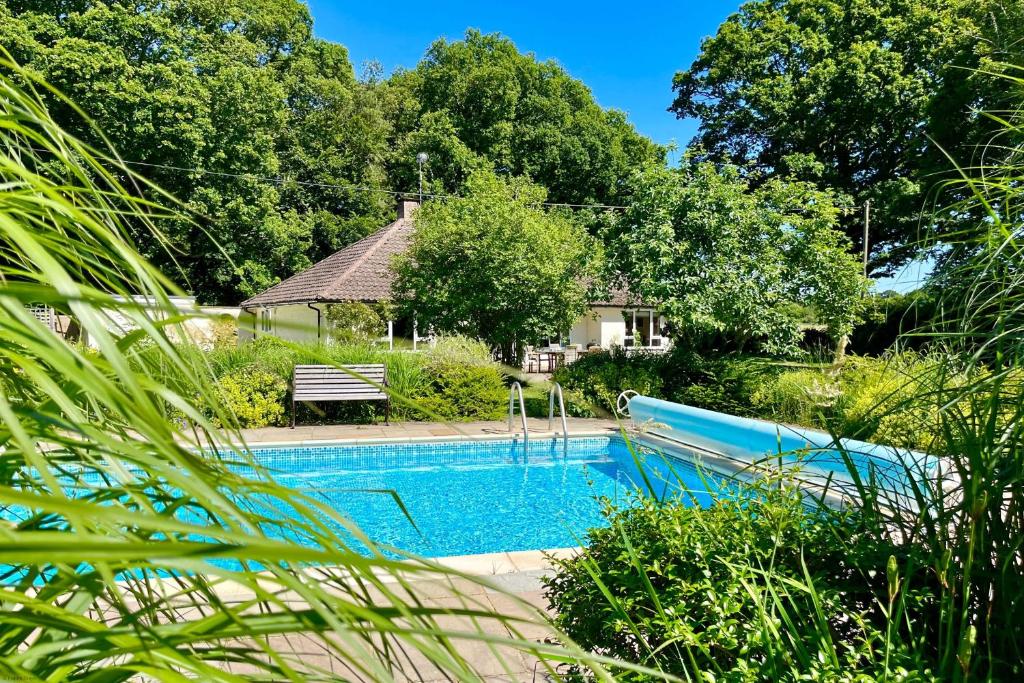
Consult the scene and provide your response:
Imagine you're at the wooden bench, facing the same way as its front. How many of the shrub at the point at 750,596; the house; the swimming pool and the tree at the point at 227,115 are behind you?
2

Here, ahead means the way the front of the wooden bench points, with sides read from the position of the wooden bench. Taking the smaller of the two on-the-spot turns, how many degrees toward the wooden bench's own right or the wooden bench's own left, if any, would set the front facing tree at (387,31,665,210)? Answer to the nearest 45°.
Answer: approximately 180°

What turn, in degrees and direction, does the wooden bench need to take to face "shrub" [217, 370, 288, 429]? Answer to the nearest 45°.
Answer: approximately 90° to its right

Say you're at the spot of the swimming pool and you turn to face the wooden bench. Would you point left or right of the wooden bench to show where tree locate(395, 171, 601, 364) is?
right

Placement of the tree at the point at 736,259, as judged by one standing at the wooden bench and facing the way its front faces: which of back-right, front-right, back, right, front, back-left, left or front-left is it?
left

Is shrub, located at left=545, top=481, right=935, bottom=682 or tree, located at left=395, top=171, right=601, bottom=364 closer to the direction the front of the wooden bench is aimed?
the shrub

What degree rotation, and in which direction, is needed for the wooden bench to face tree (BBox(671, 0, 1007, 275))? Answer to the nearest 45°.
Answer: approximately 135° to its left

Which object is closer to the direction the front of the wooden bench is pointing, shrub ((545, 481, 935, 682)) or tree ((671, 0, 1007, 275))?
the shrub

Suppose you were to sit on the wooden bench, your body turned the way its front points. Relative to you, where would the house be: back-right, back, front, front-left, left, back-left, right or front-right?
back

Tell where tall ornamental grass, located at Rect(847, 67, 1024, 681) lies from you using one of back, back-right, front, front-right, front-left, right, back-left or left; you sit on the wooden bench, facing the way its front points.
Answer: front

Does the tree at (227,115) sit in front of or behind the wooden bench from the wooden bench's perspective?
behind

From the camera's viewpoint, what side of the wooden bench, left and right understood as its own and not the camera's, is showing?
front

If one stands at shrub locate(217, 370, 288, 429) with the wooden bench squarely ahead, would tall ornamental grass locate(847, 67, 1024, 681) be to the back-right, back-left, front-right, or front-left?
front-right

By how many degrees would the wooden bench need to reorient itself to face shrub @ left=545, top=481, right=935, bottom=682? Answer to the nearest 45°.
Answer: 0° — it already faces it

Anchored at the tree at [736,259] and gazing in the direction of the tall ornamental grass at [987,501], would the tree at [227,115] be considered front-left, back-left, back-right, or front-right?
back-right
